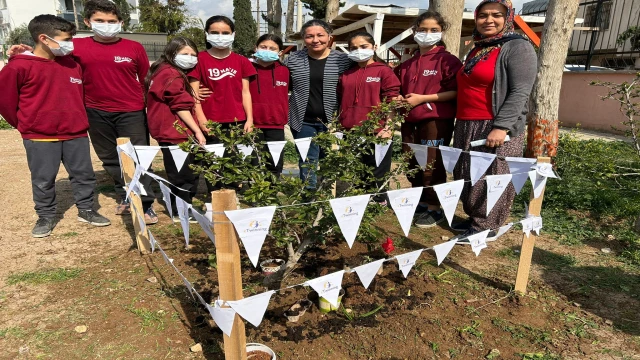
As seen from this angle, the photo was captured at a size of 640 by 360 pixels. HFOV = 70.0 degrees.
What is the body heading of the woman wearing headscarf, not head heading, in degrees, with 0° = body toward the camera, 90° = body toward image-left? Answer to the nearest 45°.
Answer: approximately 45°

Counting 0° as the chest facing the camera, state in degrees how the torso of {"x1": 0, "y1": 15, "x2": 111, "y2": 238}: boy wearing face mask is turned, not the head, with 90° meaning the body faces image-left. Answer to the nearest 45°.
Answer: approximately 315°

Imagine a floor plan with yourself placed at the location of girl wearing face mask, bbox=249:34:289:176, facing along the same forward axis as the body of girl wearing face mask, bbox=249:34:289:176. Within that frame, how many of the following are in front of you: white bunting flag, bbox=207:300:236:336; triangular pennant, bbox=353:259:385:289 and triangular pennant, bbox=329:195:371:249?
3

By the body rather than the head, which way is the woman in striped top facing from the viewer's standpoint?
toward the camera

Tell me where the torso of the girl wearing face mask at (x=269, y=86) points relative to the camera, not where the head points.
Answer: toward the camera

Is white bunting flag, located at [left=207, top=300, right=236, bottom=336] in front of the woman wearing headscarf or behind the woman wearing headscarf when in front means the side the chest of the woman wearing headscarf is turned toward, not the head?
in front

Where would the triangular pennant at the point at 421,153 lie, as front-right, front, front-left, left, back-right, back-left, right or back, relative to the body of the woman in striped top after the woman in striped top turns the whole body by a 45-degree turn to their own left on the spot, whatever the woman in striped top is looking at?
front

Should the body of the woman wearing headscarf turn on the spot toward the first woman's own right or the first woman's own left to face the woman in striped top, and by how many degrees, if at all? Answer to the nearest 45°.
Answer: approximately 45° to the first woman's own right

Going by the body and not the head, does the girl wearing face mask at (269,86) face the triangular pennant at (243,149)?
yes
